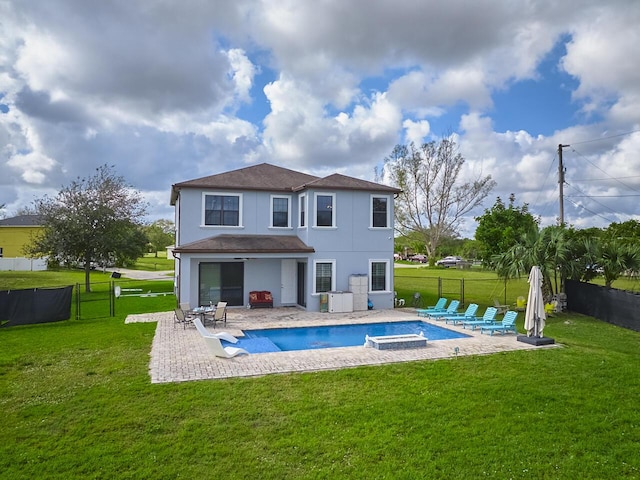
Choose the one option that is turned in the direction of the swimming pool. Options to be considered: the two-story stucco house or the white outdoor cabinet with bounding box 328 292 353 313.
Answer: the white outdoor cabinet

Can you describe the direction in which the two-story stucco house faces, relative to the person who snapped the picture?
facing away from the viewer

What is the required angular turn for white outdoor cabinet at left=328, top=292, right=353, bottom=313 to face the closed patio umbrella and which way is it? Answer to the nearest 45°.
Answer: approximately 45° to its left

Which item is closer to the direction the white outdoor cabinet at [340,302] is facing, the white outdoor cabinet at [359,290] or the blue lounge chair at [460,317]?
the blue lounge chair

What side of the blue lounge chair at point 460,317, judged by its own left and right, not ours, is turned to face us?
left

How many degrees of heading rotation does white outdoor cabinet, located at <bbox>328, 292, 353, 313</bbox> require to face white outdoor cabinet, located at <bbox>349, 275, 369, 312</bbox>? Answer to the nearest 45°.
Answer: approximately 135° to its left

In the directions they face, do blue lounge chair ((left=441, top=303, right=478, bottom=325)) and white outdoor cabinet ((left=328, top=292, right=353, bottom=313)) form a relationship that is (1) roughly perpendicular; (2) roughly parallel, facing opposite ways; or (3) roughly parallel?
roughly perpendicular

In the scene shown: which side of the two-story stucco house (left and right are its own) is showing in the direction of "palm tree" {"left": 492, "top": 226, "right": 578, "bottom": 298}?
right
